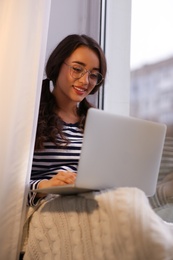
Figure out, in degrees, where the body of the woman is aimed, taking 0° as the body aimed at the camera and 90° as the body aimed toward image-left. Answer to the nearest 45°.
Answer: approximately 315°
